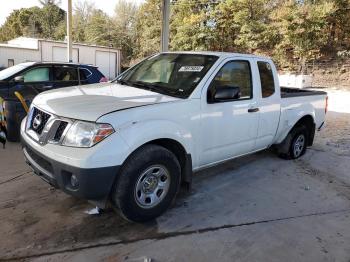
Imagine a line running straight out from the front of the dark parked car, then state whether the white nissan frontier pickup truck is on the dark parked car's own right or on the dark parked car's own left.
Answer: on the dark parked car's own left

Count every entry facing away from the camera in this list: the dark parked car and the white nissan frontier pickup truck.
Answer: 0

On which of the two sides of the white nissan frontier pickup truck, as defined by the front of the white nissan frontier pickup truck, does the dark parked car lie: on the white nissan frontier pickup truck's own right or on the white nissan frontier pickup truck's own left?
on the white nissan frontier pickup truck's own right

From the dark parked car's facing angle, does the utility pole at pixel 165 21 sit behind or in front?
behind

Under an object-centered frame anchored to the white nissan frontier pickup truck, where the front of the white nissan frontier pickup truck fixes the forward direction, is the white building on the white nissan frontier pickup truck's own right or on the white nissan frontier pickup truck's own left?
on the white nissan frontier pickup truck's own right

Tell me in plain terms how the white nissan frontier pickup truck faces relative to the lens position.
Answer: facing the viewer and to the left of the viewer

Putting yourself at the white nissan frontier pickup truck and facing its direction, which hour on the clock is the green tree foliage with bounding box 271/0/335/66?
The green tree foliage is roughly at 5 o'clock from the white nissan frontier pickup truck.

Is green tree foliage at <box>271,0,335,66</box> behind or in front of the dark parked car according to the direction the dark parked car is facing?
behind

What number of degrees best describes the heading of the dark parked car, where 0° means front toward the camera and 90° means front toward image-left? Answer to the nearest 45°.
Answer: approximately 45°
